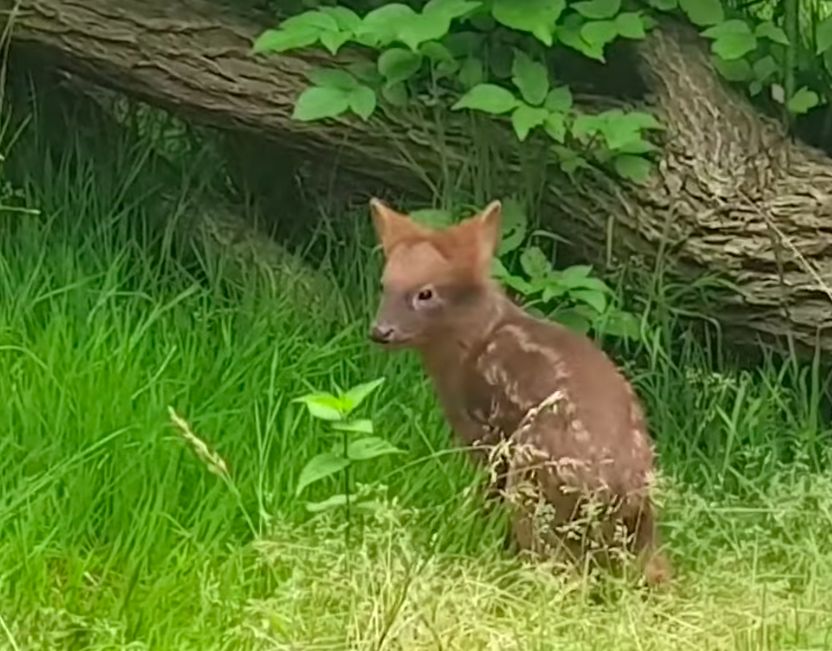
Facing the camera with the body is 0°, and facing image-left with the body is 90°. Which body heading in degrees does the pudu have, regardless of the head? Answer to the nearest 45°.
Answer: approximately 90°

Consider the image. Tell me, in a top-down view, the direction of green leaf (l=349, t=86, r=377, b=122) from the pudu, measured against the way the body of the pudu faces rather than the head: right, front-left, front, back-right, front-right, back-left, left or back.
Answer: front-right

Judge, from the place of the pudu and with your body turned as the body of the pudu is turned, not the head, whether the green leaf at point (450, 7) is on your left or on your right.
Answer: on your right

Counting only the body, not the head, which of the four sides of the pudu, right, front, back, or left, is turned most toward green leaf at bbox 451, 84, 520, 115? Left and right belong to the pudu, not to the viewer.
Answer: right

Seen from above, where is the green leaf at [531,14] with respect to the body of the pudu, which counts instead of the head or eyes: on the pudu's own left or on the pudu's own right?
on the pudu's own right

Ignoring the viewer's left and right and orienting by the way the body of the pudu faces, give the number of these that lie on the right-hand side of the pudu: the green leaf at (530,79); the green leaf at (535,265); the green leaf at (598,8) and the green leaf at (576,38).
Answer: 4

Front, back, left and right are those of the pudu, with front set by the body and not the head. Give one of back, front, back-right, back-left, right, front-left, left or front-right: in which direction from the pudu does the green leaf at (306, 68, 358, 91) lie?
front-right

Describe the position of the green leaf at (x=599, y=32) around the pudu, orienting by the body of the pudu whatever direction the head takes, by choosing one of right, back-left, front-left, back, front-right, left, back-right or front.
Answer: right

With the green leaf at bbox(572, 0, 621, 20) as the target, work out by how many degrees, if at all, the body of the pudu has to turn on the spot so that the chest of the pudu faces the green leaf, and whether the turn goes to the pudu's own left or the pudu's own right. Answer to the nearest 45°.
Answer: approximately 90° to the pudu's own right

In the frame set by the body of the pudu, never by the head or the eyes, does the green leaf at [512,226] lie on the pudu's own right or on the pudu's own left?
on the pudu's own right

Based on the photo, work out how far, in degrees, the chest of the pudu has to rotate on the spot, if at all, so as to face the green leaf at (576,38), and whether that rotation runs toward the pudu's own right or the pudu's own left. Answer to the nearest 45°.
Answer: approximately 90° to the pudu's own right
